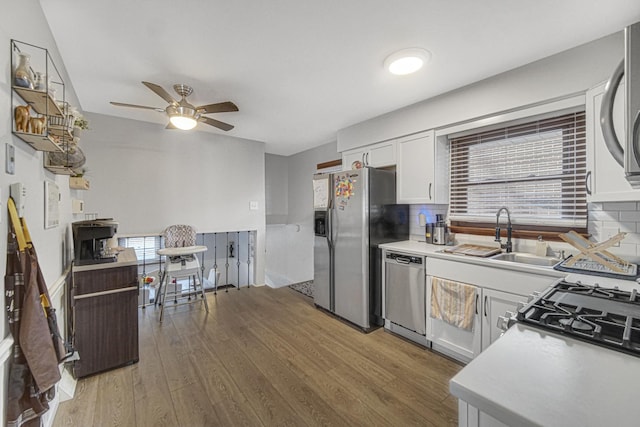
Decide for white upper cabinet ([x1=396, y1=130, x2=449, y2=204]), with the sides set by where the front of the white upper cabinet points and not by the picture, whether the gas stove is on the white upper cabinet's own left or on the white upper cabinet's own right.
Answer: on the white upper cabinet's own left

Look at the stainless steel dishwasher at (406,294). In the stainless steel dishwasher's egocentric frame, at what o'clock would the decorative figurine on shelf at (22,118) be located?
The decorative figurine on shelf is roughly at 12 o'clock from the stainless steel dishwasher.

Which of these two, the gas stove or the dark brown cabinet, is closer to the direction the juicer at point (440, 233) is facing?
the dark brown cabinet

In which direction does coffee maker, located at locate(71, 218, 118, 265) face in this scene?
to the viewer's right

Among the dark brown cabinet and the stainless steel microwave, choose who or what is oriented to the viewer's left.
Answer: the stainless steel microwave

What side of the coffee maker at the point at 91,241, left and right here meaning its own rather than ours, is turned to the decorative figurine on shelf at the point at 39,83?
right

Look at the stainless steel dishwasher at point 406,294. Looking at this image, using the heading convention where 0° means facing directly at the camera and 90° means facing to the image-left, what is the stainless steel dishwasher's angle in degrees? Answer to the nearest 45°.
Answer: approximately 45°

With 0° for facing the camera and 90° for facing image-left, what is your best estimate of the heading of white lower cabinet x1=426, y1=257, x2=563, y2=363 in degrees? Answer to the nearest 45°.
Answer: approximately 45°
